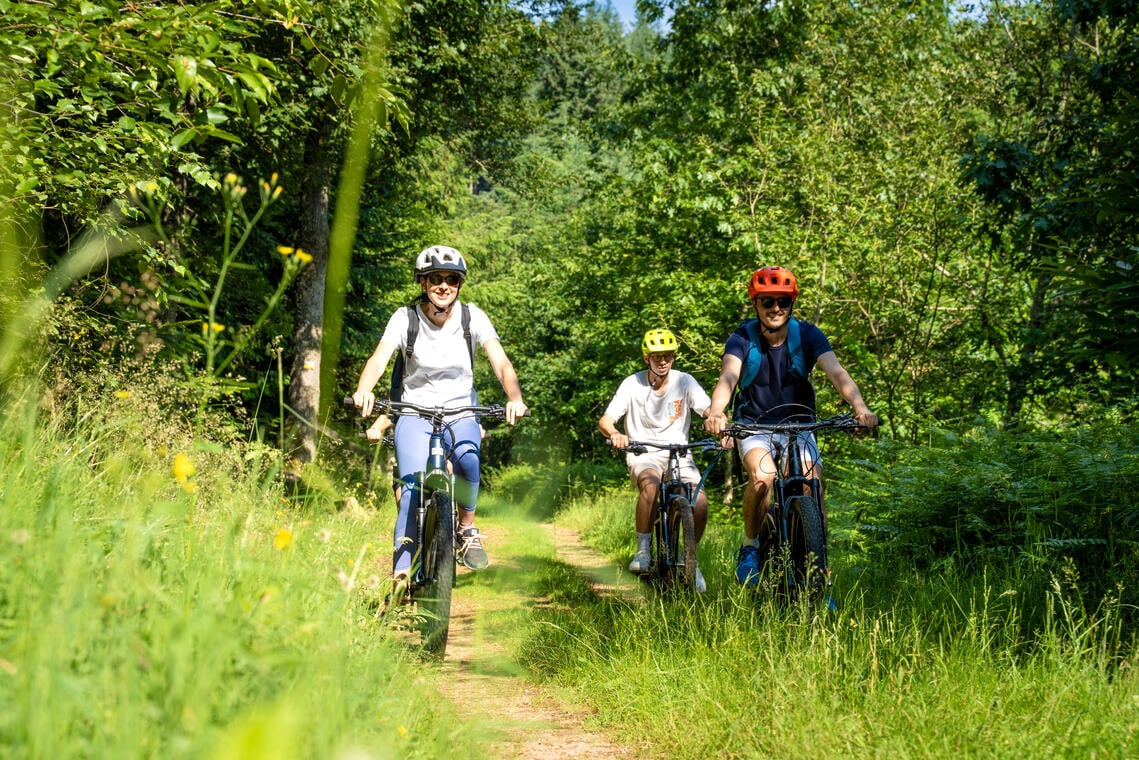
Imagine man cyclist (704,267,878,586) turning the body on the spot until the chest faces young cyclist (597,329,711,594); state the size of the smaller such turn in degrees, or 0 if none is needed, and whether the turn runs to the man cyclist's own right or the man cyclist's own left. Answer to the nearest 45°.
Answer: approximately 135° to the man cyclist's own right

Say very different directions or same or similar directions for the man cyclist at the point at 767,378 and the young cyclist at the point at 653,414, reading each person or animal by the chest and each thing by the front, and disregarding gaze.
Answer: same or similar directions

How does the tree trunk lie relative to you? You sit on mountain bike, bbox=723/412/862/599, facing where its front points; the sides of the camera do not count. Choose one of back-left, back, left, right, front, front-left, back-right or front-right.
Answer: back-right

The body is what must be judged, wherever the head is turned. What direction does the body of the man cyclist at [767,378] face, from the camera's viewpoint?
toward the camera

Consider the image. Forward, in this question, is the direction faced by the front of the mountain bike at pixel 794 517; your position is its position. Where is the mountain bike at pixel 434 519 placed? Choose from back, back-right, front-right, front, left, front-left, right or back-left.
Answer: right

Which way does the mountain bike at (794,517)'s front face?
toward the camera

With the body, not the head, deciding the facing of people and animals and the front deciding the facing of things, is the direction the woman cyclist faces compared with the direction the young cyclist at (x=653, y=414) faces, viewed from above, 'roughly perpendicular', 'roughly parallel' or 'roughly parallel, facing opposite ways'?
roughly parallel

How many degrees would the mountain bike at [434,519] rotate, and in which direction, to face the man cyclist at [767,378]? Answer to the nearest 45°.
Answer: approximately 90° to its left

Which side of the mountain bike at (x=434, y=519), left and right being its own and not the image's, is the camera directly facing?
front
